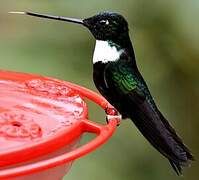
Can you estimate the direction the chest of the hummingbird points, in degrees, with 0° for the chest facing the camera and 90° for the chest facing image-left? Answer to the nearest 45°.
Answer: approximately 90°
